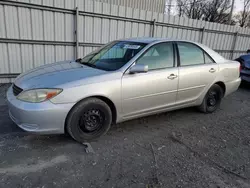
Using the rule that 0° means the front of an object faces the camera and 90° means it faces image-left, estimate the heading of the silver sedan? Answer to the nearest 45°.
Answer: approximately 45°

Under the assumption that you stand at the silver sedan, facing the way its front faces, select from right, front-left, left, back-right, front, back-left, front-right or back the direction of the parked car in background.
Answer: back

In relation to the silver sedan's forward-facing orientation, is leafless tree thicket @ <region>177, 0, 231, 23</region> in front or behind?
behind

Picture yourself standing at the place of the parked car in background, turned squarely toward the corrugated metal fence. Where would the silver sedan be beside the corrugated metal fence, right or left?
left

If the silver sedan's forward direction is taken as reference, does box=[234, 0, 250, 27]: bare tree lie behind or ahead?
behind

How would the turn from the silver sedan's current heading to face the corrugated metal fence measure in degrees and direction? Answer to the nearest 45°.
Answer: approximately 90° to its right
